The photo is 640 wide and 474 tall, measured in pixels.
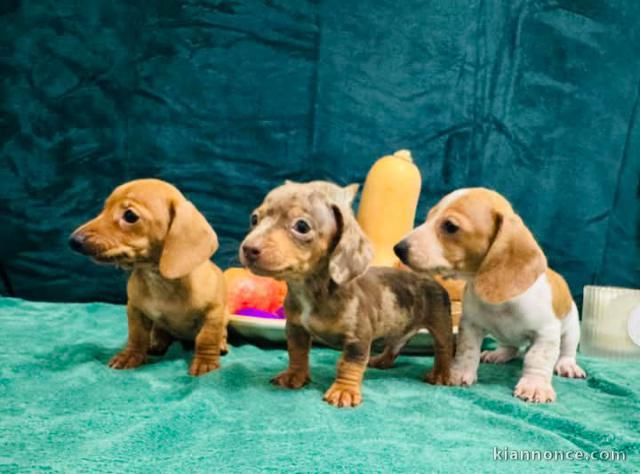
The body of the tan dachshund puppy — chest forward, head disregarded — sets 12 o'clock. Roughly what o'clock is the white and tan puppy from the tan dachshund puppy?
The white and tan puppy is roughly at 8 o'clock from the tan dachshund puppy.

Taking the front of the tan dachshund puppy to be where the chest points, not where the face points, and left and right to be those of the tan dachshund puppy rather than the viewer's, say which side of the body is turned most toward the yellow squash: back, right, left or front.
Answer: back

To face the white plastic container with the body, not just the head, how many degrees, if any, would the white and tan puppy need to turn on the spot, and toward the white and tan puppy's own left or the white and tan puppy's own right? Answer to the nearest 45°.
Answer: approximately 180°

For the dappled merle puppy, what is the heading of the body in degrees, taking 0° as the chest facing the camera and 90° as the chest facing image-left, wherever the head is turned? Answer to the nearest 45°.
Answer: approximately 45°

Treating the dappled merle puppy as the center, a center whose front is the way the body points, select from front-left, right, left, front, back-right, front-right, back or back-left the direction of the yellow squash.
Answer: back-right

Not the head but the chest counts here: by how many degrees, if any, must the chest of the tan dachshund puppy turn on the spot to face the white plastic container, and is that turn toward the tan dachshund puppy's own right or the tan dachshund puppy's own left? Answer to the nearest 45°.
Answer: approximately 135° to the tan dachshund puppy's own left

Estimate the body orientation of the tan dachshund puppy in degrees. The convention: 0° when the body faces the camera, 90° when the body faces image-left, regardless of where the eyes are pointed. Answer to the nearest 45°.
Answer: approximately 45°

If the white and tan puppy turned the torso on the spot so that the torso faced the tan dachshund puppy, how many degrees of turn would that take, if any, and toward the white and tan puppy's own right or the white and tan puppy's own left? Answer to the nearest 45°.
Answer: approximately 45° to the white and tan puppy's own right

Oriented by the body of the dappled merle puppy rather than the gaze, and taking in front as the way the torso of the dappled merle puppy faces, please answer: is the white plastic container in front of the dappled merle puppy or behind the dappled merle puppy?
behind
